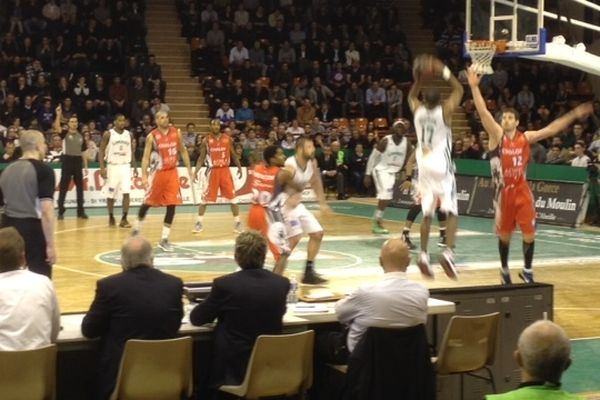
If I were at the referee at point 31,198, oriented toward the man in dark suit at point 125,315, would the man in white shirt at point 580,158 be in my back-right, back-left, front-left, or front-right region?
back-left

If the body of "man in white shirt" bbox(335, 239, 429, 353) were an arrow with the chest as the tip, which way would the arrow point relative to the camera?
away from the camera

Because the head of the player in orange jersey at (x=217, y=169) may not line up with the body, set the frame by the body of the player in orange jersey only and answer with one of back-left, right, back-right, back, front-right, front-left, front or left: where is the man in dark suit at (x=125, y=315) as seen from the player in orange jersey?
front

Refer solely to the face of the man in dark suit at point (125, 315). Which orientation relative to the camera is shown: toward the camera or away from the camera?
away from the camera

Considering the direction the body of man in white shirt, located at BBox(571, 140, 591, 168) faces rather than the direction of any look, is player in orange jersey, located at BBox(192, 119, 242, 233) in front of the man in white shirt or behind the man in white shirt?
in front

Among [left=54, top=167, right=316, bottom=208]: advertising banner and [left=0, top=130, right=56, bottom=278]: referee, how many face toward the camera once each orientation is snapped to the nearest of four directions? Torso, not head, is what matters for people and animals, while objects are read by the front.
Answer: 1

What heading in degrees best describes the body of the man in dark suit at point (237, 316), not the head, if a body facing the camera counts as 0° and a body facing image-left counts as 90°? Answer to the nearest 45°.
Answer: approximately 180°

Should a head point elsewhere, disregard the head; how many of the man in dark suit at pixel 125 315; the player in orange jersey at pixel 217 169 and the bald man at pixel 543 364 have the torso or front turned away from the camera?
2

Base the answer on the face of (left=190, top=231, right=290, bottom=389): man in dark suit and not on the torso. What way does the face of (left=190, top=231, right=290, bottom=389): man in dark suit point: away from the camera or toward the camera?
away from the camera

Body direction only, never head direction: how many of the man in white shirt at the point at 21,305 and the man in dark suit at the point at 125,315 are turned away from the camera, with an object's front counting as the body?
2

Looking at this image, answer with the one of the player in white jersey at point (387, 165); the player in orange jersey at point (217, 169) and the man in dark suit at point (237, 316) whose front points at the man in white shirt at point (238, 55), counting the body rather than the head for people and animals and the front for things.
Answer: the man in dark suit

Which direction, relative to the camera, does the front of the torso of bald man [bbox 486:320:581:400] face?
away from the camera

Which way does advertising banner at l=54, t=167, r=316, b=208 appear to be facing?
toward the camera

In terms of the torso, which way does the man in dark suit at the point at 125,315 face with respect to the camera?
away from the camera

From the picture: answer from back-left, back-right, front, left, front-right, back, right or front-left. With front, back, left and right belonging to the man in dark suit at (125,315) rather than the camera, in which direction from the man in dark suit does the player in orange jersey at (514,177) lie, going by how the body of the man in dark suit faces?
front-right

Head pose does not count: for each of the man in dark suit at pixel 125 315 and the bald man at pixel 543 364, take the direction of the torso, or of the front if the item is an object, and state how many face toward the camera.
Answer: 0

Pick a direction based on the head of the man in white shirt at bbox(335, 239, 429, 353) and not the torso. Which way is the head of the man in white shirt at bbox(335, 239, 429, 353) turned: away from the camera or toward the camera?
away from the camera

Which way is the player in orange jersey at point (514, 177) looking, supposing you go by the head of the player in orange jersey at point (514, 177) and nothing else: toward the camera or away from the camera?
toward the camera

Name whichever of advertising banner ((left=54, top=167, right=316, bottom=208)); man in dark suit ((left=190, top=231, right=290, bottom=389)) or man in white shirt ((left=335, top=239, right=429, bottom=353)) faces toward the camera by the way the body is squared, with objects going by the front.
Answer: the advertising banner

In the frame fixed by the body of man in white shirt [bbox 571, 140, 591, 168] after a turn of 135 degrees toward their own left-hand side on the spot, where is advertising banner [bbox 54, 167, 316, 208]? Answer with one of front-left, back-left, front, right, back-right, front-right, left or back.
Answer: back

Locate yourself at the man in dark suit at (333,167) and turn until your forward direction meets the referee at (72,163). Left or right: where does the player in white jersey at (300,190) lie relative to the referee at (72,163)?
left
